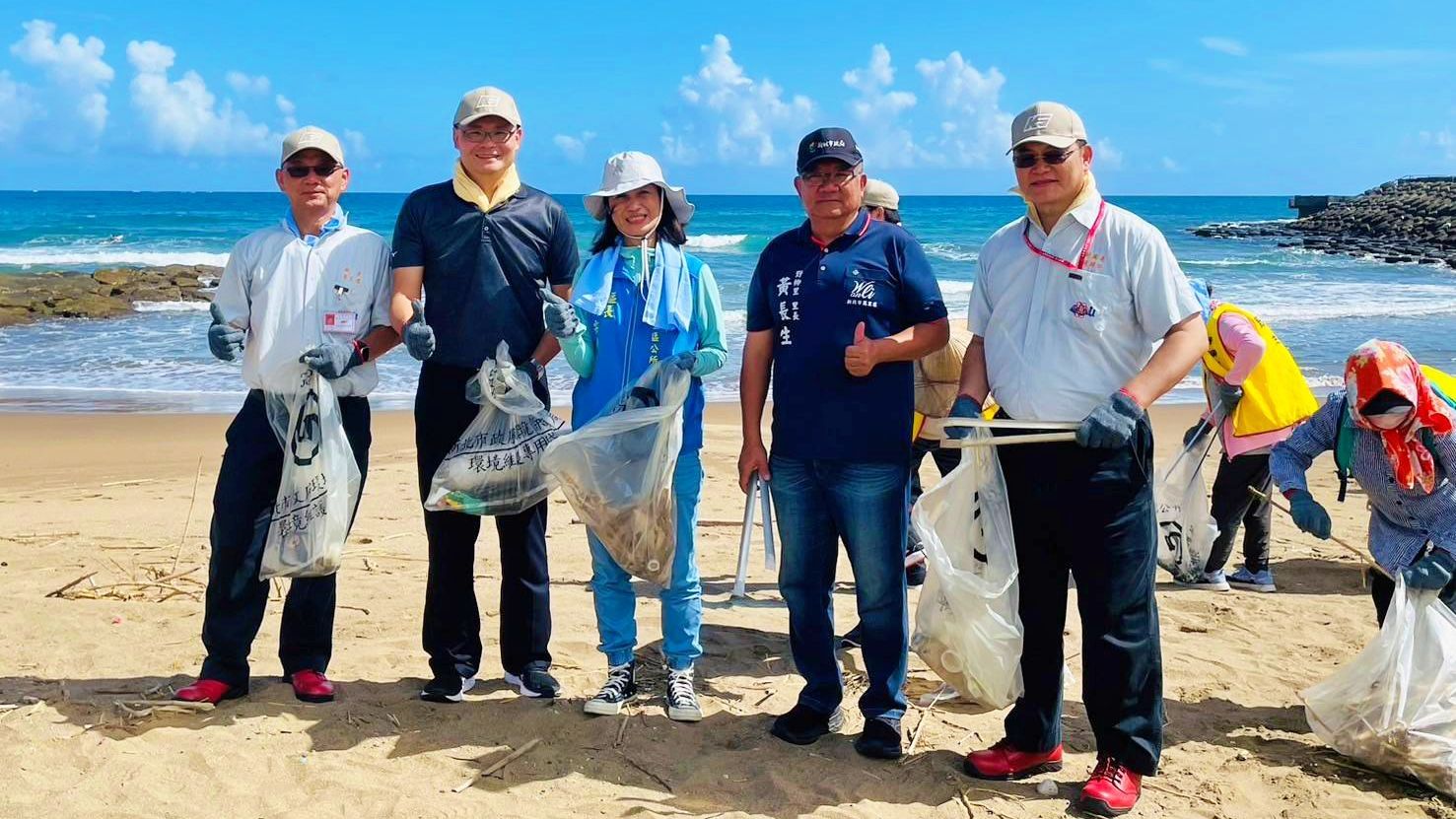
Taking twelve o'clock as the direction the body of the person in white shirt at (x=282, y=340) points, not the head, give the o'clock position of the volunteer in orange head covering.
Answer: The volunteer in orange head covering is roughly at 10 o'clock from the person in white shirt.

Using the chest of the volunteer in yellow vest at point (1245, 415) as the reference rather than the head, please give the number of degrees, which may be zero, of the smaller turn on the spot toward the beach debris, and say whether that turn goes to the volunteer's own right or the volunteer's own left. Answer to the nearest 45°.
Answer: approximately 45° to the volunteer's own left

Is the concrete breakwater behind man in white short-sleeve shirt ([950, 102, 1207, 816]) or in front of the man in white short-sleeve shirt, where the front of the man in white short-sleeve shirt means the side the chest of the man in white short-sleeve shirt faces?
behind

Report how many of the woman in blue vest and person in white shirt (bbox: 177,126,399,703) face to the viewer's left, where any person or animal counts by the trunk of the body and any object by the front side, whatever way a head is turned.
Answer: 0

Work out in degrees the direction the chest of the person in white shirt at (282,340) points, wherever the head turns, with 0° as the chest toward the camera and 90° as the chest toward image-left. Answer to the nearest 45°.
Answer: approximately 0°

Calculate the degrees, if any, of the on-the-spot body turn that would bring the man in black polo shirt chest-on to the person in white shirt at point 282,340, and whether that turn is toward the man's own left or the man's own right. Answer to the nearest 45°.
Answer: approximately 90° to the man's own right

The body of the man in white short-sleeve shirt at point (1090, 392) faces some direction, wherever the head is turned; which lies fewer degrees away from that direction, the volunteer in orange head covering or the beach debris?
the beach debris

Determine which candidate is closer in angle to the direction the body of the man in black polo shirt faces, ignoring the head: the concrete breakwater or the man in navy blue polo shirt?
the man in navy blue polo shirt

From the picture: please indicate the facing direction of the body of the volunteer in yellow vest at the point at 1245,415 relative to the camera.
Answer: to the viewer's left

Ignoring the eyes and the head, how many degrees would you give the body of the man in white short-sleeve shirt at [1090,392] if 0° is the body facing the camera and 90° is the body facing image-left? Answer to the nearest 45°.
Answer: approximately 45°

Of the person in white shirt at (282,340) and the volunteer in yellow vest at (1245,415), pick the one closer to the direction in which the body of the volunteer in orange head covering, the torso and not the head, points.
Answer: the person in white shirt
